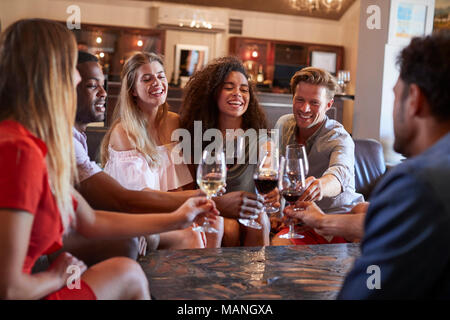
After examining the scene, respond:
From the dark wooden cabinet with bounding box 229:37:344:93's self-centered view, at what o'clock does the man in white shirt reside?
The man in white shirt is roughly at 12 o'clock from the dark wooden cabinet.

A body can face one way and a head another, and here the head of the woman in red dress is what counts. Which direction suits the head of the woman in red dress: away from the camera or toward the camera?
away from the camera

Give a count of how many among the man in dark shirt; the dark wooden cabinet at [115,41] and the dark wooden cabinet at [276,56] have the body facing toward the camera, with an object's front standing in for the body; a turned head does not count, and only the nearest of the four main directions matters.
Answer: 2

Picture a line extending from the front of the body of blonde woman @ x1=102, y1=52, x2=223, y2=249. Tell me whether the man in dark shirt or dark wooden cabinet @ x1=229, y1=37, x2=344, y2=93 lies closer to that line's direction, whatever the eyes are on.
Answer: the man in dark shirt

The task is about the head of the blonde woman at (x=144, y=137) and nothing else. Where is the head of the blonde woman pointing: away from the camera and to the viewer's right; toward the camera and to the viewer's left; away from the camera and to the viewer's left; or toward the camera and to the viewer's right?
toward the camera and to the viewer's right

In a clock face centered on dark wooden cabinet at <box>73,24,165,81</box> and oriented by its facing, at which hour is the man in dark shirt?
The man in dark shirt is roughly at 12 o'clock from the dark wooden cabinet.

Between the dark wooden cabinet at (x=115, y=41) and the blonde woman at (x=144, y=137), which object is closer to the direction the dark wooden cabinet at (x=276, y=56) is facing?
the blonde woman

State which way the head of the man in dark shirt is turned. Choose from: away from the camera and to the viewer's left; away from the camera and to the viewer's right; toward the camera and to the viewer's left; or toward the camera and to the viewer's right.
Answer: away from the camera and to the viewer's left

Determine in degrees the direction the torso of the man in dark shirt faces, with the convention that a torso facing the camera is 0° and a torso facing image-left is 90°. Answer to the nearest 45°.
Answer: approximately 135°

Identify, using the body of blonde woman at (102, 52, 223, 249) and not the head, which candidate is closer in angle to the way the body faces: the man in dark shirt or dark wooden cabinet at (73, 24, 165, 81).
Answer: the man in dark shirt

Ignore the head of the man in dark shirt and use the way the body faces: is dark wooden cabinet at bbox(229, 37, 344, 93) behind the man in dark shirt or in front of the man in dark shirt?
in front

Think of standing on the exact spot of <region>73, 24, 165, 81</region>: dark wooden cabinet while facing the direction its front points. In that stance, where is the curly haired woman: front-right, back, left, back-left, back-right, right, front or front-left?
front

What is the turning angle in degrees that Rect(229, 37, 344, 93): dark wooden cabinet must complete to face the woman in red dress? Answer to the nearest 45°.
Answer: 0° — it already faces them

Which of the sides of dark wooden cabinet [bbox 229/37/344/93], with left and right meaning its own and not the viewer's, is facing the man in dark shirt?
front

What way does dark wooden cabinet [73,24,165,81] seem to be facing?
toward the camera

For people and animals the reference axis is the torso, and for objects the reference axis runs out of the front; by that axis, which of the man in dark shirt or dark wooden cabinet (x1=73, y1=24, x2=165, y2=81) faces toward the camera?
the dark wooden cabinet

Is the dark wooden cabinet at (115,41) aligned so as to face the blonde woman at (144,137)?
yes

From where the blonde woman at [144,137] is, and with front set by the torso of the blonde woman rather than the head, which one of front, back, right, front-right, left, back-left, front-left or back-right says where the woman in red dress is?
front-right

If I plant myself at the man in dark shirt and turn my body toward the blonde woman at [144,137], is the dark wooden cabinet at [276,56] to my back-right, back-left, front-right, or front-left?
front-right
